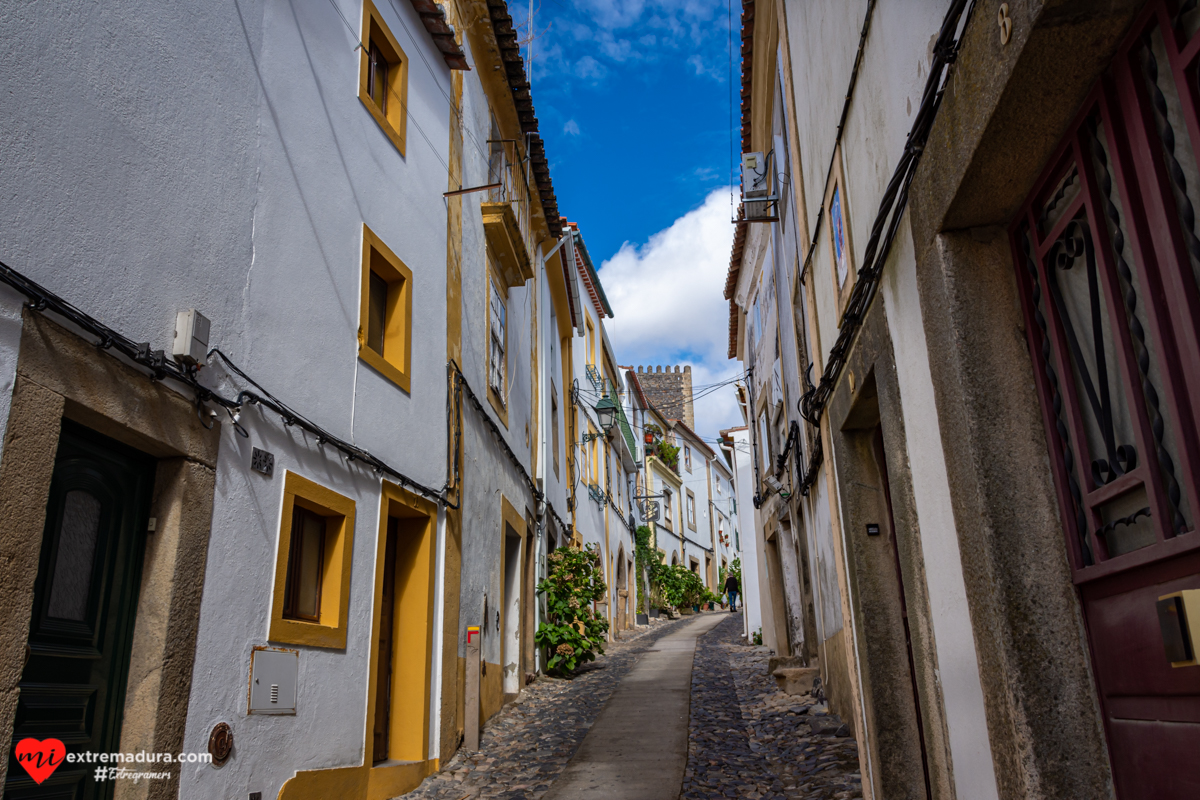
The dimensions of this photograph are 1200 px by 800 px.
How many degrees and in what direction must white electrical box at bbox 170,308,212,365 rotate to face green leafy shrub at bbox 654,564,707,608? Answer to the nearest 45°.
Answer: approximately 90° to its left

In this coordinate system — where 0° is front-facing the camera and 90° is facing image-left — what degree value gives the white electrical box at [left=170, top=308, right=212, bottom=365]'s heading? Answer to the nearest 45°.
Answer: approximately 315°

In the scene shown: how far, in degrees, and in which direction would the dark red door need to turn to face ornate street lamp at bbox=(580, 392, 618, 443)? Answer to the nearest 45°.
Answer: approximately 90° to its right

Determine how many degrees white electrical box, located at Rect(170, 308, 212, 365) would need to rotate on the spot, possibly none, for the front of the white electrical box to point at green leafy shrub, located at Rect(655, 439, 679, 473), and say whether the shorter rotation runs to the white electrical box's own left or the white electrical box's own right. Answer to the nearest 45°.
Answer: approximately 90° to the white electrical box's own left

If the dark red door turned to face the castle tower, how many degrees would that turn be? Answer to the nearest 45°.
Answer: approximately 90° to its right

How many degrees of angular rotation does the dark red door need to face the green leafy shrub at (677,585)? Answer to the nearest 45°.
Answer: approximately 90° to its right

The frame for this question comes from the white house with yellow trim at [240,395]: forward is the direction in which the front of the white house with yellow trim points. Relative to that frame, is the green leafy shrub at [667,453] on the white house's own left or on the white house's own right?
on the white house's own left

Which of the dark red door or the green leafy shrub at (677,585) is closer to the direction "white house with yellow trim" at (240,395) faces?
the dark red door

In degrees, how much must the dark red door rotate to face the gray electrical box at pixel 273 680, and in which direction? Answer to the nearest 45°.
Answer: approximately 45° to its right

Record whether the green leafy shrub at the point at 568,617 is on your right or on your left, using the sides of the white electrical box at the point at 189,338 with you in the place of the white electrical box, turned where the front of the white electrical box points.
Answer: on your left

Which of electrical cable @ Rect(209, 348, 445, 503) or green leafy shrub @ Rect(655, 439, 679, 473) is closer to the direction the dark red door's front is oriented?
the electrical cable
